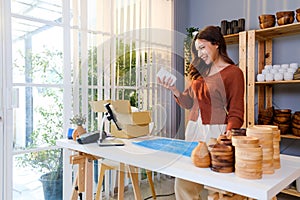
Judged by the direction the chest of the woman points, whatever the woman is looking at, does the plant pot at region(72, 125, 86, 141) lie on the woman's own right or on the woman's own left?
on the woman's own right

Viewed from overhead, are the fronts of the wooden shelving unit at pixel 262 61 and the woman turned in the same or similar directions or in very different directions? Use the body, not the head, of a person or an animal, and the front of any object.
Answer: same or similar directions

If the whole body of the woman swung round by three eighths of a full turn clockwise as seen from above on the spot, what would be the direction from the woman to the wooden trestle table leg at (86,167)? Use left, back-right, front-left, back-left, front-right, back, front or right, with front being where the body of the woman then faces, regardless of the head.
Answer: left

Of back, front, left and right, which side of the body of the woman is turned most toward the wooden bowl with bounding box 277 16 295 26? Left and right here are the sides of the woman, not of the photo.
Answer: back

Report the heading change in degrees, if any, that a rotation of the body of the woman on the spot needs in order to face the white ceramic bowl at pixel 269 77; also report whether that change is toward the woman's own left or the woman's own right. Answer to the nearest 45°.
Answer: approximately 180°

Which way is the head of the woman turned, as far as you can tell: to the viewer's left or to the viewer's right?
to the viewer's left

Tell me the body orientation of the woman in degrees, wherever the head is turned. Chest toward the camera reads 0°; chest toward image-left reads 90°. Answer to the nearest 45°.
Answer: approximately 45°

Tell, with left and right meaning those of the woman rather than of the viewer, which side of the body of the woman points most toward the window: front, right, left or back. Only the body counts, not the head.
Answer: right

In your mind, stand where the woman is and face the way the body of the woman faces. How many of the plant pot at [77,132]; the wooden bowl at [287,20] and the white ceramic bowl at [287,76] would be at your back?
2

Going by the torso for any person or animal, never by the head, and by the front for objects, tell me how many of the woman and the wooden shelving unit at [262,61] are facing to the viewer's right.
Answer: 0
